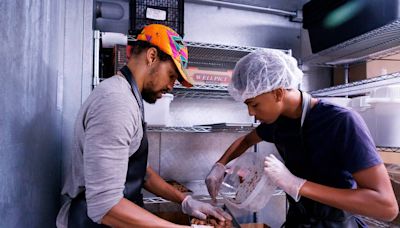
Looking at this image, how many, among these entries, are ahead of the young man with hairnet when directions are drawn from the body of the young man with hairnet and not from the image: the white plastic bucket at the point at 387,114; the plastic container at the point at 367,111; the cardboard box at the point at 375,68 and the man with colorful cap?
1

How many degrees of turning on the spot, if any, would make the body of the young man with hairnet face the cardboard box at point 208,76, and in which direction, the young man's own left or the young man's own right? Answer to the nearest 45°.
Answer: approximately 90° to the young man's own right

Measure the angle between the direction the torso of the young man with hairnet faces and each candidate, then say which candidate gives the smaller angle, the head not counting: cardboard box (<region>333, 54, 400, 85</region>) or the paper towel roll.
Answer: the paper towel roll

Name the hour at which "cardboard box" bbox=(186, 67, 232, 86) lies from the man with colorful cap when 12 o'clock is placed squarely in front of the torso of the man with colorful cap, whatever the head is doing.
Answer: The cardboard box is roughly at 10 o'clock from the man with colorful cap.

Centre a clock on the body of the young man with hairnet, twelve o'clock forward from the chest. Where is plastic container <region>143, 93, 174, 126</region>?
The plastic container is roughly at 2 o'clock from the young man with hairnet.

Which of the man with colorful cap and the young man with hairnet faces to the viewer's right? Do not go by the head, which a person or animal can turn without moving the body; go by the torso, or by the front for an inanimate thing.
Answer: the man with colorful cap

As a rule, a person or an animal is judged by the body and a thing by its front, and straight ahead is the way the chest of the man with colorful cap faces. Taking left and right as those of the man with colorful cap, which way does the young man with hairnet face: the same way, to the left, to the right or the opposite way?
the opposite way

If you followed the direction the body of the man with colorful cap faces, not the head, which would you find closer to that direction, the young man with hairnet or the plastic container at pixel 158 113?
the young man with hairnet

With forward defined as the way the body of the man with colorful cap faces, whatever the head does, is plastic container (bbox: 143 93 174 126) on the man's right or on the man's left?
on the man's left

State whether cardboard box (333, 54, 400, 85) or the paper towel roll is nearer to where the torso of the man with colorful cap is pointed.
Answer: the cardboard box

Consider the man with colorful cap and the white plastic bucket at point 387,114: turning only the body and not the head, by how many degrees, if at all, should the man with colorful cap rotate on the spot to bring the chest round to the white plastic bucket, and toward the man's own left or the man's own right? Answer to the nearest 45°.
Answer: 0° — they already face it

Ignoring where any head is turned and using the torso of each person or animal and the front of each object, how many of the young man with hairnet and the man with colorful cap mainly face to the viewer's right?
1

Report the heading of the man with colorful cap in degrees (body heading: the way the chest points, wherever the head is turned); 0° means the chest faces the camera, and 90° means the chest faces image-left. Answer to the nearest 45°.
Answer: approximately 270°

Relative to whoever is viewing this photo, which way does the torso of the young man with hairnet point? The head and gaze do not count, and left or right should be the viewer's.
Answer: facing the viewer and to the left of the viewer

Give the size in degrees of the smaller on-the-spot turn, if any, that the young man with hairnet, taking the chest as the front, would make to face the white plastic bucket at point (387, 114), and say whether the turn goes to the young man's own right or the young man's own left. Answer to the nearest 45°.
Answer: approximately 180°

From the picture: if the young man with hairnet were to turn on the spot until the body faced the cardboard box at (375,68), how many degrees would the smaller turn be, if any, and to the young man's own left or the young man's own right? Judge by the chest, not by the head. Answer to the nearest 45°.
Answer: approximately 135° to the young man's own right

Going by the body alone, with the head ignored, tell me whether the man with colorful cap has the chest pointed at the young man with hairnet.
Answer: yes
